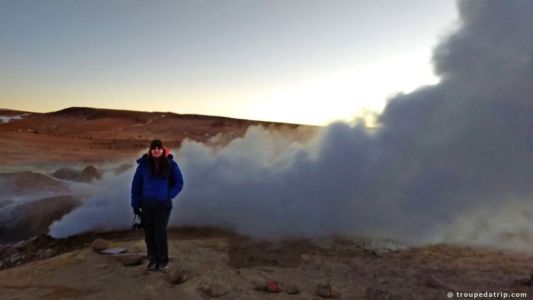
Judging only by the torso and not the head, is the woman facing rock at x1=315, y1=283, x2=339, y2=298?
no

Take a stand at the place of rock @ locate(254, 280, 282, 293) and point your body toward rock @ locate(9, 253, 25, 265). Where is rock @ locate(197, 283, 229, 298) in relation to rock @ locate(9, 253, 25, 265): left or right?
left

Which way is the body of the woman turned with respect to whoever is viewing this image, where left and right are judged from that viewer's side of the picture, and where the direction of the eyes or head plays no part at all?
facing the viewer

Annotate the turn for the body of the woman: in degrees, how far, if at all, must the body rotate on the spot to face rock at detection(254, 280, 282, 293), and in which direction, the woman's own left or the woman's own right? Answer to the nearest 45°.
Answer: approximately 45° to the woman's own left

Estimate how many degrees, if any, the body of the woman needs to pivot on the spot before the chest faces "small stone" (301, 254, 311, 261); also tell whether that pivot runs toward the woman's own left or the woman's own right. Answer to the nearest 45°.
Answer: approximately 90° to the woman's own left

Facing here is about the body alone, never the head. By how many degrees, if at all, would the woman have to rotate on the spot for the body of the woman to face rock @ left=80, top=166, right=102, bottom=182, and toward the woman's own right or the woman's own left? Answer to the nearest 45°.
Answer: approximately 180°

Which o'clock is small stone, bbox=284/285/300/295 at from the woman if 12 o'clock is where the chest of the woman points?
The small stone is roughly at 10 o'clock from the woman.

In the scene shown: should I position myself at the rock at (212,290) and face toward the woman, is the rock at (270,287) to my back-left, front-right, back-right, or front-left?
back-right

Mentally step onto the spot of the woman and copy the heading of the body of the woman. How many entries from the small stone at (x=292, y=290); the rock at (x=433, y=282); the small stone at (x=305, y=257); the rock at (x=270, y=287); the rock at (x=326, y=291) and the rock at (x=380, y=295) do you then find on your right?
0

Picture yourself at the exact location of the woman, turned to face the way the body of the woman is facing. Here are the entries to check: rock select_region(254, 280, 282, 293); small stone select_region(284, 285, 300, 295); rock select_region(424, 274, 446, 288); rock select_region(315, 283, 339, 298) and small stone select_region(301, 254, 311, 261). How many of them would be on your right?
0

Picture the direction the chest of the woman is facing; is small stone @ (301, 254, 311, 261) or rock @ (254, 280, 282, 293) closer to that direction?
the rock

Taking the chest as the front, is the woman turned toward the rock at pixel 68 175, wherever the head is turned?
no

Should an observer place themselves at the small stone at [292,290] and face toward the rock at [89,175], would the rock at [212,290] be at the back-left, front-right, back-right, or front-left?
front-left
